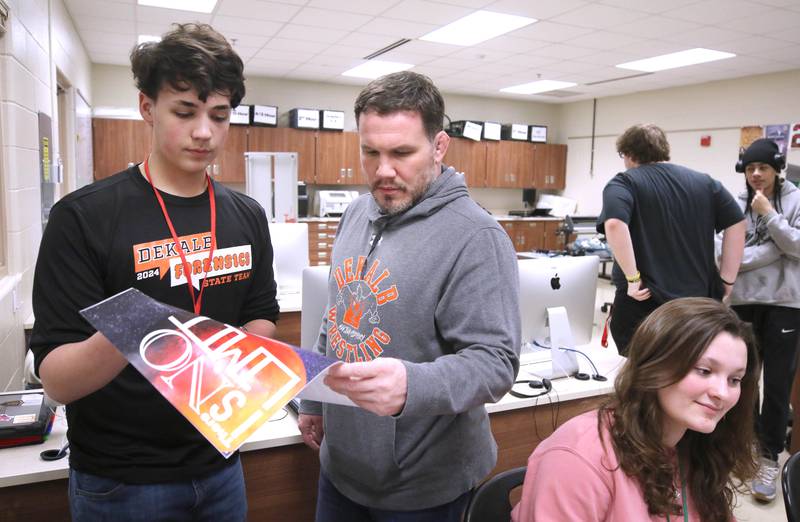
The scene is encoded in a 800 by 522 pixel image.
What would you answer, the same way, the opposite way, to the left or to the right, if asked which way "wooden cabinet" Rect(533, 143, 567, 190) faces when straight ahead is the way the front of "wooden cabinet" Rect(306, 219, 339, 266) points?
the same way

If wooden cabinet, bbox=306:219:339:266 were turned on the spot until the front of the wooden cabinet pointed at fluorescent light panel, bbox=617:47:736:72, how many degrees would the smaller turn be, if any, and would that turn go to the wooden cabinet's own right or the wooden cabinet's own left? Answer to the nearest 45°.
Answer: approximately 45° to the wooden cabinet's own left

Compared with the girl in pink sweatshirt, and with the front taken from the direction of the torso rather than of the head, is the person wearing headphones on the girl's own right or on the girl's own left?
on the girl's own left

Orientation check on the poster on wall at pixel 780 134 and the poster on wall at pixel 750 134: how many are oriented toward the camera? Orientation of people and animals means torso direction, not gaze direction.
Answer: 2

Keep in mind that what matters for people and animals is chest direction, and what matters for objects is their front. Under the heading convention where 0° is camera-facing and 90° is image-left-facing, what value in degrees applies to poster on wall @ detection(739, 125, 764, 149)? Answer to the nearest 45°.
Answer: approximately 0°

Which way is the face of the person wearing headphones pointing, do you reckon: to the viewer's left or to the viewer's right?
to the viewer's left

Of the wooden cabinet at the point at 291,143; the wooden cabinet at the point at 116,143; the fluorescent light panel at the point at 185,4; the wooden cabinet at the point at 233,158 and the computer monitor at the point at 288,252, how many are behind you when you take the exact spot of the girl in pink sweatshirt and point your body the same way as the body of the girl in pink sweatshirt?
5

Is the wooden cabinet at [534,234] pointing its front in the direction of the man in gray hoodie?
yes

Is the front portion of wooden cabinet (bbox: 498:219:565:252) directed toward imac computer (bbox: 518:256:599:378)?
yes

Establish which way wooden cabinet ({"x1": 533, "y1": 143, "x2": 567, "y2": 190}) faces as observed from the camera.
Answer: facing the viewer

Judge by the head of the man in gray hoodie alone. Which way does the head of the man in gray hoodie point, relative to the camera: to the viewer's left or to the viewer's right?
to the viewer's left

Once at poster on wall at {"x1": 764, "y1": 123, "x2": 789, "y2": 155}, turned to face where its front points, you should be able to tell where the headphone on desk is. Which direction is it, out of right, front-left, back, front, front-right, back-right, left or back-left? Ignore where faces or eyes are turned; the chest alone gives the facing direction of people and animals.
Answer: front

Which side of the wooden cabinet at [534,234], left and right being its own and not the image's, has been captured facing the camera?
front

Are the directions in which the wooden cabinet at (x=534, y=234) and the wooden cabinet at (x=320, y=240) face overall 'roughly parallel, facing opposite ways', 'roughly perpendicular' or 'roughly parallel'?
roughly parallel

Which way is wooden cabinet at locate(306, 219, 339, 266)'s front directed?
toward the camera
